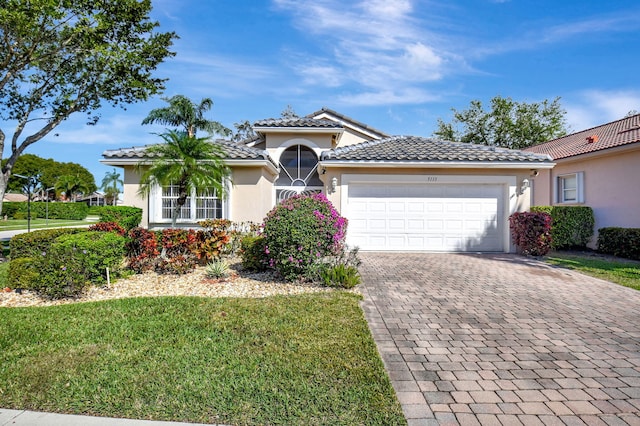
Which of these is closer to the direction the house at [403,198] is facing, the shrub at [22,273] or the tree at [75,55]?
the shrub

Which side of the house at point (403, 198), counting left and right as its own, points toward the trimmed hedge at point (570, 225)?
left

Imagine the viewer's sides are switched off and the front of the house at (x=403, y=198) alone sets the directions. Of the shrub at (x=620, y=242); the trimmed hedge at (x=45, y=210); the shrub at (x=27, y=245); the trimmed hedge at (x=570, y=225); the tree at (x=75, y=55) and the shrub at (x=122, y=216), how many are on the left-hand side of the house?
2

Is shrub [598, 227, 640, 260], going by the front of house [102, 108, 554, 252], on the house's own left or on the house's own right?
on the house's own left

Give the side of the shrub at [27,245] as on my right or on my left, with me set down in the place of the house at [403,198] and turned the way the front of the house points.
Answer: on my right

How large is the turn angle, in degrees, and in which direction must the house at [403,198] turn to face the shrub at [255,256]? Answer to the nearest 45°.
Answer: approximately 45° to its right

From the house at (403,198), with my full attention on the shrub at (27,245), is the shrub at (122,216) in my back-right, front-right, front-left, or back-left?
front-right

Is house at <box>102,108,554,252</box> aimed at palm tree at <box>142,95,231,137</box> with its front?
no

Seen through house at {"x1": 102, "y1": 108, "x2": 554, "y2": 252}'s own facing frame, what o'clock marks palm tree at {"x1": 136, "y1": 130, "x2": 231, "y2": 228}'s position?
The palm tree is roughly at 2 o'clock from the house.

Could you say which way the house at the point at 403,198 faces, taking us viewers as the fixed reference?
facing the viewer

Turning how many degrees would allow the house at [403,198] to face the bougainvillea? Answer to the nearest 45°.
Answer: approximately 45° to its right

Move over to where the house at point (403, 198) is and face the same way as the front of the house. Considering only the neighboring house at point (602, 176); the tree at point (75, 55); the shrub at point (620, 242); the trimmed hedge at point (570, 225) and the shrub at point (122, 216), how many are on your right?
2

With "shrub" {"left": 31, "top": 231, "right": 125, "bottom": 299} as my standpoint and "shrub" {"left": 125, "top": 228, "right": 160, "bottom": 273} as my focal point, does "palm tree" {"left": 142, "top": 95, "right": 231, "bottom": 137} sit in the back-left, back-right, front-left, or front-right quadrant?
front-left
